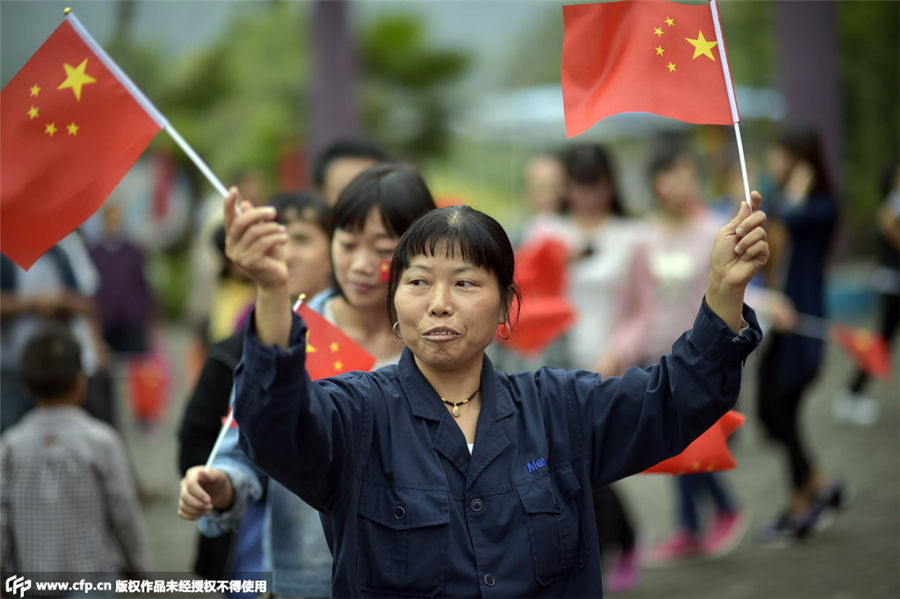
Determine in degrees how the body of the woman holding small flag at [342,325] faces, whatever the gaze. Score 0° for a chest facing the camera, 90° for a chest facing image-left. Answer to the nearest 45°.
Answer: approximately 45°

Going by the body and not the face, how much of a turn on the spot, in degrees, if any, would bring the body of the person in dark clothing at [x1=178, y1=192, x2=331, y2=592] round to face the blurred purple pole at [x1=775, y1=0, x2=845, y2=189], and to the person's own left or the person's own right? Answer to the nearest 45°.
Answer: approximately 180°

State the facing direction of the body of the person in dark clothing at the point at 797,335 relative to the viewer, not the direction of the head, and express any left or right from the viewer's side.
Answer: facing to the left of the viewer

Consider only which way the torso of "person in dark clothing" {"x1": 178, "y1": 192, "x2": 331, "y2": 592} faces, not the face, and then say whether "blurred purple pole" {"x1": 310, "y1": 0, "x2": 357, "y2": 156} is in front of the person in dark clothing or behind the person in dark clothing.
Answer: behind

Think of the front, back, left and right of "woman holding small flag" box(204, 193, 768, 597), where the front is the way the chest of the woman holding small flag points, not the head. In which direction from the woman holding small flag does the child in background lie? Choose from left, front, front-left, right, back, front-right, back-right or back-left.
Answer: back-right

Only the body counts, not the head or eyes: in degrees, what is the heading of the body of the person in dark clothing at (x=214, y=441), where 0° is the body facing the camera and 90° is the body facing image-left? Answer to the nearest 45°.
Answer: approximately 45°
